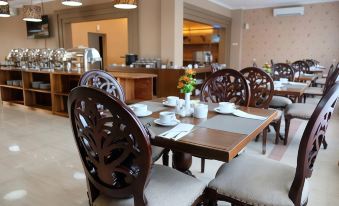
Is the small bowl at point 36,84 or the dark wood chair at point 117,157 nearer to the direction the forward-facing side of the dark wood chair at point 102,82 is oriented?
the small bowl

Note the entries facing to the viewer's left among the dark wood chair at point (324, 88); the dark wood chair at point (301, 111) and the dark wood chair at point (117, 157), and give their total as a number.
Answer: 2

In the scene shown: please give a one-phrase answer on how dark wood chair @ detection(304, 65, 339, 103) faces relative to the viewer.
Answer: facing to the left of the viewer

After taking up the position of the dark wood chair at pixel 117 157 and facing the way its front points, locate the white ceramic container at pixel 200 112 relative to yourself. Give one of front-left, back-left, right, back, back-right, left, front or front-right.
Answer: front

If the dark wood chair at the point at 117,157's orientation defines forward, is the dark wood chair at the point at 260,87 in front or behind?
in front

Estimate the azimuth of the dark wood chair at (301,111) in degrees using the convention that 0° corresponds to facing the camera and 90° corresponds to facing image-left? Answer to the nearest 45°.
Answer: approximately 90°

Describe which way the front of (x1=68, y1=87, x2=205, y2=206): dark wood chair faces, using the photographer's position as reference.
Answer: facing away from the viewer and to the right of the viewer

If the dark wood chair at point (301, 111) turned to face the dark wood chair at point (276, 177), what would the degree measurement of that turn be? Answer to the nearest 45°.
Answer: approximately 90° to its left

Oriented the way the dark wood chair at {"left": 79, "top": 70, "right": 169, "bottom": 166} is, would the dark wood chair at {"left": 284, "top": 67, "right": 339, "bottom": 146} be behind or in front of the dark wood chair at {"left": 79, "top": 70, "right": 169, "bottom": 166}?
in front

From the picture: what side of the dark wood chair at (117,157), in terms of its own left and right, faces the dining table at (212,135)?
front

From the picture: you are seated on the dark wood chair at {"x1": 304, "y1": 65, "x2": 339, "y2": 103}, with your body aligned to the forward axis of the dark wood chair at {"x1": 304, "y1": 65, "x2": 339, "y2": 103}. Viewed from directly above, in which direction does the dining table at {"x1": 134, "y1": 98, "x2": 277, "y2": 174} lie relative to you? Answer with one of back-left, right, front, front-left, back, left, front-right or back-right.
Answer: left

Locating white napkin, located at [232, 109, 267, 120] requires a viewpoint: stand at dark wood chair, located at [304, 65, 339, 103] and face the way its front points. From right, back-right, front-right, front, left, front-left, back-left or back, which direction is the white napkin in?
left

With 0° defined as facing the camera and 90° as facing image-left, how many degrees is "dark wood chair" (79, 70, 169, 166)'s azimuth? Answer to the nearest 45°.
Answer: approximately 225°

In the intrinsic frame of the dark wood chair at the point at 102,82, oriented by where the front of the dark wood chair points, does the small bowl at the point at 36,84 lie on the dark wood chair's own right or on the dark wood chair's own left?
on the dark wood chair's own left
